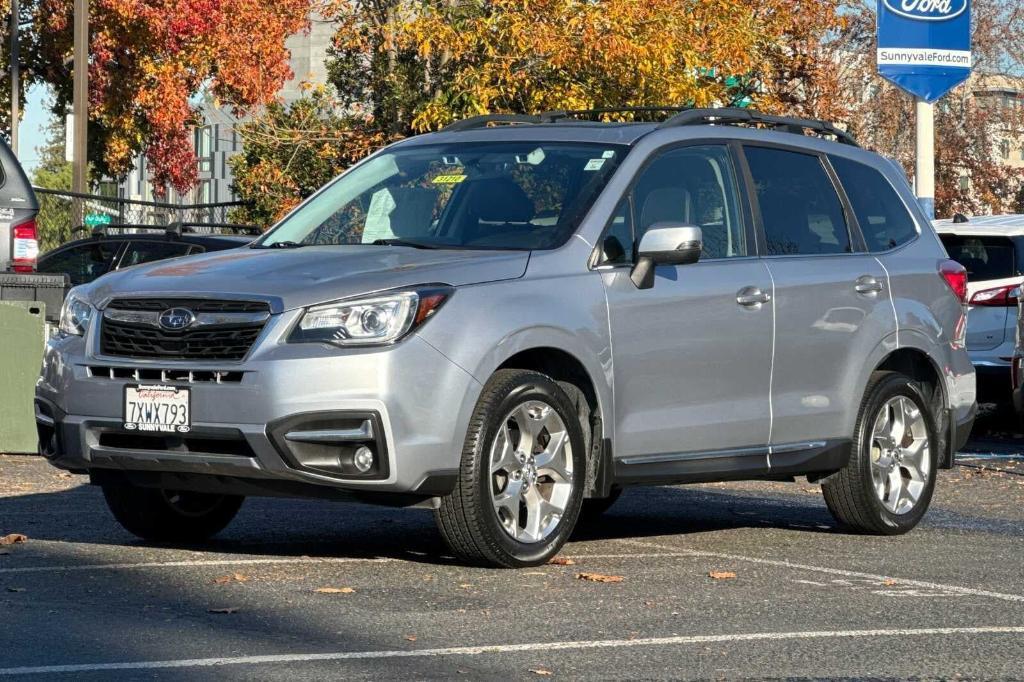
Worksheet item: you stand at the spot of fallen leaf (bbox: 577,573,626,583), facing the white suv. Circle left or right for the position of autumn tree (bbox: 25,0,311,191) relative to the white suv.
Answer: left

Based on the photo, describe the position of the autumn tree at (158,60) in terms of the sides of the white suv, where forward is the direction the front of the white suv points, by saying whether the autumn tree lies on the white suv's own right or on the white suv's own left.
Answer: on the white suv's own left

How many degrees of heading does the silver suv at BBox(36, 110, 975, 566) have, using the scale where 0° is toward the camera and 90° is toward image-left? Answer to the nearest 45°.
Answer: approximately 45°

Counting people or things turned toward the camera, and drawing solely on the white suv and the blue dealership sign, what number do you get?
1

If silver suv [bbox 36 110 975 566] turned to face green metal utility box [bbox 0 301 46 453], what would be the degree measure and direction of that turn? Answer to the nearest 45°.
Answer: approximately 90° to its right

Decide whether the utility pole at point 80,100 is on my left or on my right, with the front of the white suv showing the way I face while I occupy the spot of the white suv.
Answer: on my left

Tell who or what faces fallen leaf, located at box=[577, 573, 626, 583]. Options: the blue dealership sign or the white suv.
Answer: the blue dealership sign

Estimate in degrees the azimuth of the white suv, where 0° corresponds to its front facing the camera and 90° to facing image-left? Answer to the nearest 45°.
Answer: approximately 225°
